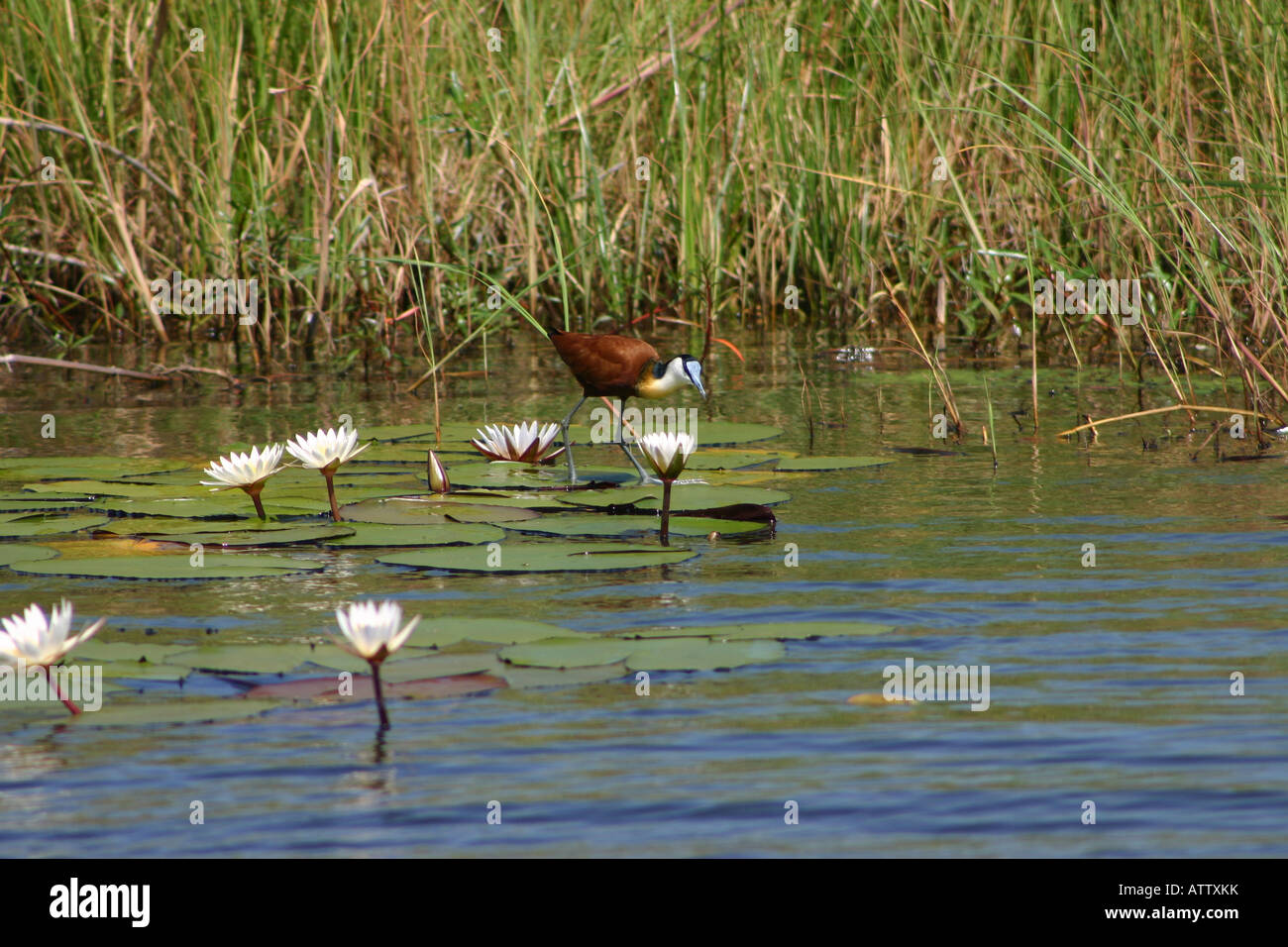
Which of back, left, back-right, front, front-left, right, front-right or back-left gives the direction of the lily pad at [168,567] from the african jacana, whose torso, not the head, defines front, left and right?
back-right

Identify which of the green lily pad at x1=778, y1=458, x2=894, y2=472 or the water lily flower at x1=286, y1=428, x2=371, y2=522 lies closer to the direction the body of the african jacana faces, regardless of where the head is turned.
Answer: the green lily pad

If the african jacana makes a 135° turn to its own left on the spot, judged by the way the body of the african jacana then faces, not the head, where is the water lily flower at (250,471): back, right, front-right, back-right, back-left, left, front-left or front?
left

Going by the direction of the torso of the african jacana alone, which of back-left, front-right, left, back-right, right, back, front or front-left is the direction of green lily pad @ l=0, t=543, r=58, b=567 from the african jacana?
back-right

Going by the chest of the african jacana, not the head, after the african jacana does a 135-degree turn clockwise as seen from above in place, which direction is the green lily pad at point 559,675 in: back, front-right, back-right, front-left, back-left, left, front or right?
front-left

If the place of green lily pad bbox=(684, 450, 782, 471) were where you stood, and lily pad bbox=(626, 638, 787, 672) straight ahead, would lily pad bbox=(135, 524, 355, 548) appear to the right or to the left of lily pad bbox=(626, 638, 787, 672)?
right

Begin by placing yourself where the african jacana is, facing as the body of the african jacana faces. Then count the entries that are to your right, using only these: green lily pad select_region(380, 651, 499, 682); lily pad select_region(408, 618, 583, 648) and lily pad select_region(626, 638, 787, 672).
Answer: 3

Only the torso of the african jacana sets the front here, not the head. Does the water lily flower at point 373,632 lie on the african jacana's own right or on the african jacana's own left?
on the african jacana's own right

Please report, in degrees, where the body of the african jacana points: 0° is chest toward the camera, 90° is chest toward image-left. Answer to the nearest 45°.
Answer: approximately 270°

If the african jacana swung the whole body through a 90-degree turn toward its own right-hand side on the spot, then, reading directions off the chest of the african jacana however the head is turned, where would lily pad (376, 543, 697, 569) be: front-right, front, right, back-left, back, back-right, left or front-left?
front

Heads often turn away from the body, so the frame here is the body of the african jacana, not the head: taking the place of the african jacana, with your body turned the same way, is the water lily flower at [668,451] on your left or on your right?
on your right

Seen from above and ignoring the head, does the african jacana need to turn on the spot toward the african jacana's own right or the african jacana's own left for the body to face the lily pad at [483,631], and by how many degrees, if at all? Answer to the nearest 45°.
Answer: approximately 90° to the african jacana's own right

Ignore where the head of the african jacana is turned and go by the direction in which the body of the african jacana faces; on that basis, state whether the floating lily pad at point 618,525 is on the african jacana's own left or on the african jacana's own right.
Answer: on the african jacana's own right

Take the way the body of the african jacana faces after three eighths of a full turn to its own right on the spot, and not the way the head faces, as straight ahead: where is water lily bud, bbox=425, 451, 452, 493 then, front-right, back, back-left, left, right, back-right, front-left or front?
front

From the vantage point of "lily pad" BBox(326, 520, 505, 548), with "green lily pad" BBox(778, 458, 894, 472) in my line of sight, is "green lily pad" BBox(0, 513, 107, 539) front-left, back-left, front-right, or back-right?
back-left

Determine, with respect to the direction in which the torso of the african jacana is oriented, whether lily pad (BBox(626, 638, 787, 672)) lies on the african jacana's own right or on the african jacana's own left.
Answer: on the african jacana's own right

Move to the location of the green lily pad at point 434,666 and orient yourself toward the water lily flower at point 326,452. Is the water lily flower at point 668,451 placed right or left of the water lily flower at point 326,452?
right
